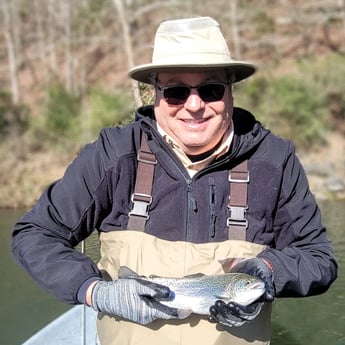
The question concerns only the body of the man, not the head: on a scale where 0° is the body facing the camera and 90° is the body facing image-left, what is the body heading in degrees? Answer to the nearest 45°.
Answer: approximately 0°

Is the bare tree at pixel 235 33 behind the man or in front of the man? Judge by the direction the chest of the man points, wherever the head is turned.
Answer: behind

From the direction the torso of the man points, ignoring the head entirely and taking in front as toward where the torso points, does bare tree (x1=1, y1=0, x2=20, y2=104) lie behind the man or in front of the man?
behind
